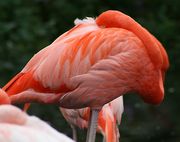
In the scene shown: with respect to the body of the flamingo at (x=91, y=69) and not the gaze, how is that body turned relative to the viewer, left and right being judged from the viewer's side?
facing to the right of the viewer

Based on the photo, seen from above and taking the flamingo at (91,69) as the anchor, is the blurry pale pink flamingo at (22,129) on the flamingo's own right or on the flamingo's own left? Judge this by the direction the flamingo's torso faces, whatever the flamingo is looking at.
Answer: on the flamingo's own right
